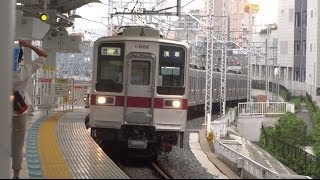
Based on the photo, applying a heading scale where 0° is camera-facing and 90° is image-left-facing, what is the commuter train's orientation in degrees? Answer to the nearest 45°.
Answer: approximately 0°

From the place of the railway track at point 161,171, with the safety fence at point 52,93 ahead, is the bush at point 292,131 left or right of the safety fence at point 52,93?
right

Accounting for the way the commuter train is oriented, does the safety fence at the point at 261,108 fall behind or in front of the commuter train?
behind

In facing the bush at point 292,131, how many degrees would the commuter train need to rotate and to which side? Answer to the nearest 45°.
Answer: approximately 135° to its left

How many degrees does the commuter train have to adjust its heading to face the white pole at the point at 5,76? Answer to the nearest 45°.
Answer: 0° — it already faces it

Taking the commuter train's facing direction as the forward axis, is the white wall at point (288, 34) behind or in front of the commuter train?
behind

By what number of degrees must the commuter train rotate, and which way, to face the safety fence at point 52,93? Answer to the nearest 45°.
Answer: approximately 135° to its right
